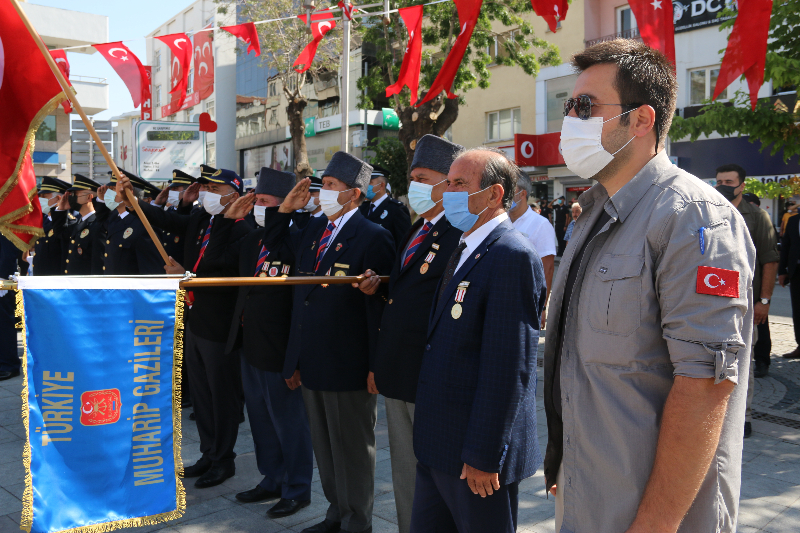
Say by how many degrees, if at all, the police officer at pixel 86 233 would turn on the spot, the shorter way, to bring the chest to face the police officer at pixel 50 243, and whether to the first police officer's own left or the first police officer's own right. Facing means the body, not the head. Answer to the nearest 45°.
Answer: approximately 135° to the first police officer's own right

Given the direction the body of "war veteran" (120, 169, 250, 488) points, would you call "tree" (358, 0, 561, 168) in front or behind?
behind

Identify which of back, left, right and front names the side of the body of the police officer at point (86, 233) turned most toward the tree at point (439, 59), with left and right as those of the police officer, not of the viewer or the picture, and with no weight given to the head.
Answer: back

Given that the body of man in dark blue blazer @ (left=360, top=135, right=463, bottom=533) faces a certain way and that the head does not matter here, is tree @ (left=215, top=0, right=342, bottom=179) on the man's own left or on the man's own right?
on the man's own right

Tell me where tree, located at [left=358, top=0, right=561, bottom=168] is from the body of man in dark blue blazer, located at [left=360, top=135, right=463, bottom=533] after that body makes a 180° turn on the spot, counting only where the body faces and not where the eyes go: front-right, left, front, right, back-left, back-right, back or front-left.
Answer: front-left

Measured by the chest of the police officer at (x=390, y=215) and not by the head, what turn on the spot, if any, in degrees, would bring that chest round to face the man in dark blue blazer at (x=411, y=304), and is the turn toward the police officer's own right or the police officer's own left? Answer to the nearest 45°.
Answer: approximately 45° to the police officer's own left

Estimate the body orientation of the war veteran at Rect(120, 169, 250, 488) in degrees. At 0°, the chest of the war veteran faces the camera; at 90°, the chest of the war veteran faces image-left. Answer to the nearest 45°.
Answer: approximately 45°

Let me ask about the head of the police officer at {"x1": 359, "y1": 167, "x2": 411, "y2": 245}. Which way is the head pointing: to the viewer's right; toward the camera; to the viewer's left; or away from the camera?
to the viewer's left

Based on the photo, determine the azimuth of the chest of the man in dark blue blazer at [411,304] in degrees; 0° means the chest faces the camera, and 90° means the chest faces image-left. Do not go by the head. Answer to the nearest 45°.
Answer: approximately 45°

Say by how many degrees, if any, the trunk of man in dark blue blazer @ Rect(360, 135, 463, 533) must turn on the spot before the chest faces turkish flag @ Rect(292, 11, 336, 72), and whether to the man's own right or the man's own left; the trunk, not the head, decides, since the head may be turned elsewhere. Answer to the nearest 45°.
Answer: approximately 135° to the man's own right
